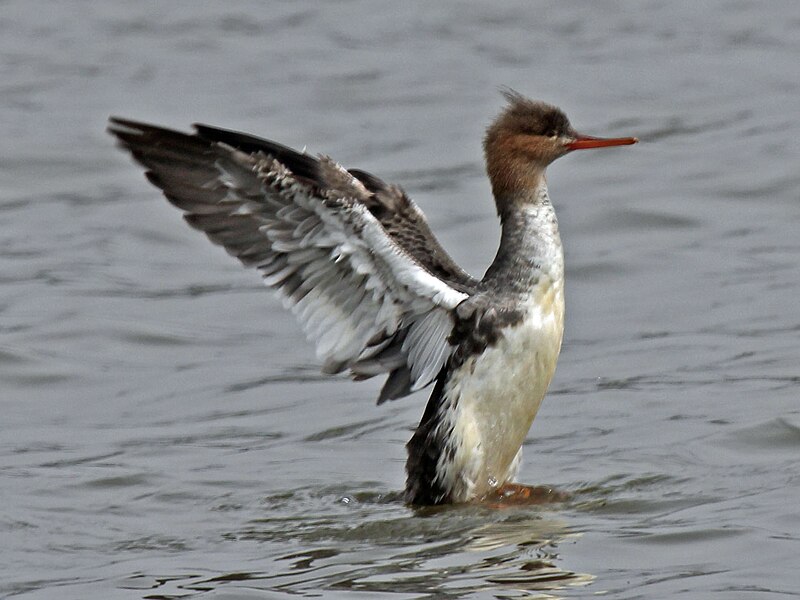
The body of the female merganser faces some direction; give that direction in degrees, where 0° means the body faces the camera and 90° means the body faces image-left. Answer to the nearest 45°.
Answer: approximately 270°
